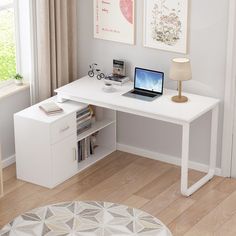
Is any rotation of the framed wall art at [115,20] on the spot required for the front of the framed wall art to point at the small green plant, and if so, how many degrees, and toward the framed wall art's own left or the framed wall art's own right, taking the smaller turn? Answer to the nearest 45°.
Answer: approximately 45° to the framed wall art's own right

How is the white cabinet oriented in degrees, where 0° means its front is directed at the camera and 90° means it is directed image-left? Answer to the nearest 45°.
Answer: approximately 315°

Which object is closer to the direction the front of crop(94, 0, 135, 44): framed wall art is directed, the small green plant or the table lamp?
the small green plant

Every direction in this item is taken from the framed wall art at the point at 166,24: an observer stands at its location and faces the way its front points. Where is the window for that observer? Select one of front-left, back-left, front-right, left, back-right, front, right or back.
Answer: front-right

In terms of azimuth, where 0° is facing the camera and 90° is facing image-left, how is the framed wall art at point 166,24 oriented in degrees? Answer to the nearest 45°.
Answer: approximately 45°

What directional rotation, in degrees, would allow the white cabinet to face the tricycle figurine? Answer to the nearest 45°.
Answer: approximately 90° to its left

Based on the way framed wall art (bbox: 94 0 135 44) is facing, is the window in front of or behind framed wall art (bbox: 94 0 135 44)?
in front
